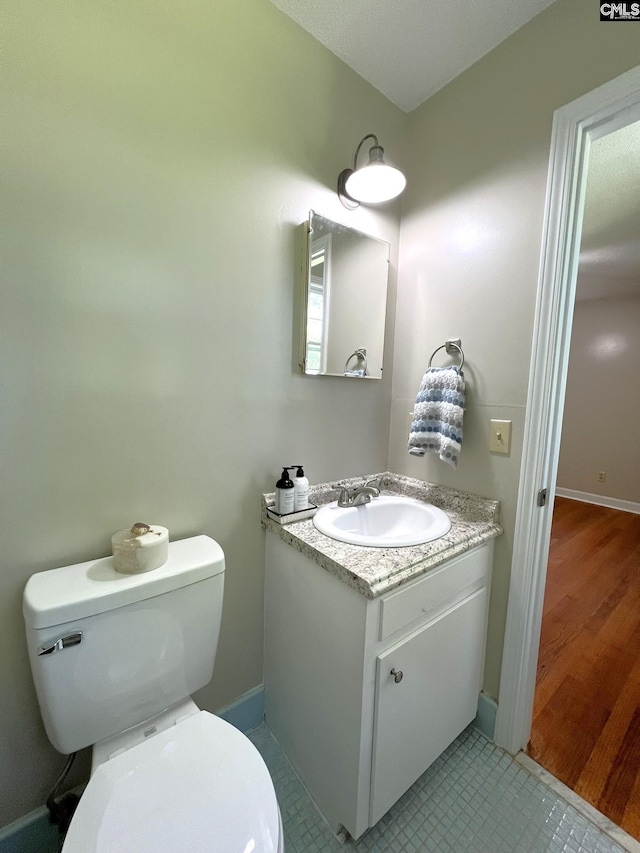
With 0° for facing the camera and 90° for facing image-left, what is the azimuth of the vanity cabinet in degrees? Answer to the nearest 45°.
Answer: approximately 315°

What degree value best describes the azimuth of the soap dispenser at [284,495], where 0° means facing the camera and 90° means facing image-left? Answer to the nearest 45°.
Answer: approximately 315°

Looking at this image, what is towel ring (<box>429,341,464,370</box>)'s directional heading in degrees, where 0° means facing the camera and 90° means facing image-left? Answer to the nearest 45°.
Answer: approximately 45°
